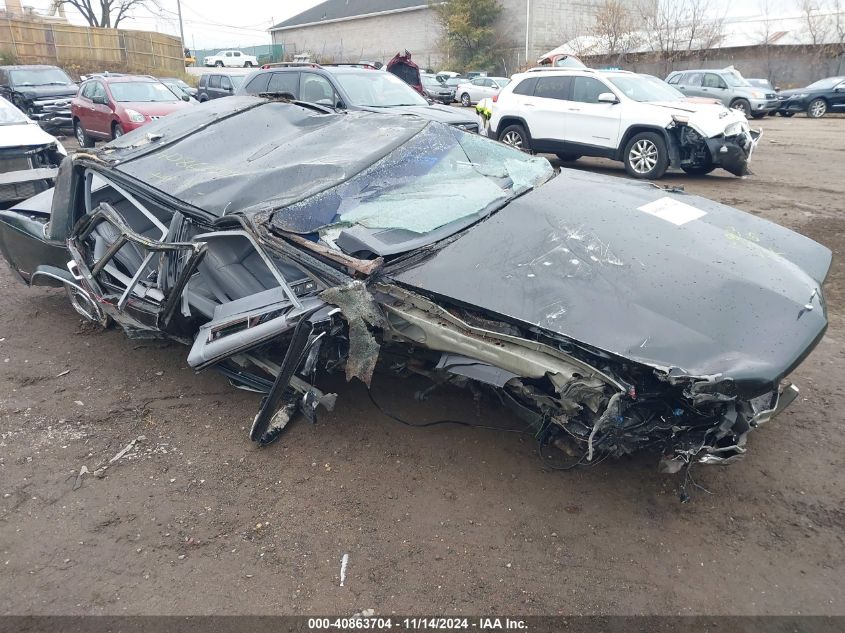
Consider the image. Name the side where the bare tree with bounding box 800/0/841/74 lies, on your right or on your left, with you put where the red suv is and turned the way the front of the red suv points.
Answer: on your left

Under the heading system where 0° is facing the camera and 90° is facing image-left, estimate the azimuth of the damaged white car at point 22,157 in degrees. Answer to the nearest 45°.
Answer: approximately 315°

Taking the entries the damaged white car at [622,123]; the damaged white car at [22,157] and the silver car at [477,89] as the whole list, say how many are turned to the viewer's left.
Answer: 0

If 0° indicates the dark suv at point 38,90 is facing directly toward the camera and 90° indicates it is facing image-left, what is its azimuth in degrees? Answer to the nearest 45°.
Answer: approximately 315°

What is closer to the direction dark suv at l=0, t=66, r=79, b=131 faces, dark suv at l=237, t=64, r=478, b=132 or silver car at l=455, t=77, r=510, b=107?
the dark suv

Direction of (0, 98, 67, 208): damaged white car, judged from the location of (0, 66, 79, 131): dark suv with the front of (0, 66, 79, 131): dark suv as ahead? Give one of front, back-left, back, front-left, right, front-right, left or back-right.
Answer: front-right

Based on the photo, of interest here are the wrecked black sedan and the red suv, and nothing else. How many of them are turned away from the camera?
0

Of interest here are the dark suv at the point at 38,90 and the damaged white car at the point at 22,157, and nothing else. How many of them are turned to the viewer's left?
0

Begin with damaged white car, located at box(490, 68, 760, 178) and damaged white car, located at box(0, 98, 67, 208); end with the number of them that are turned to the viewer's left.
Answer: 0
